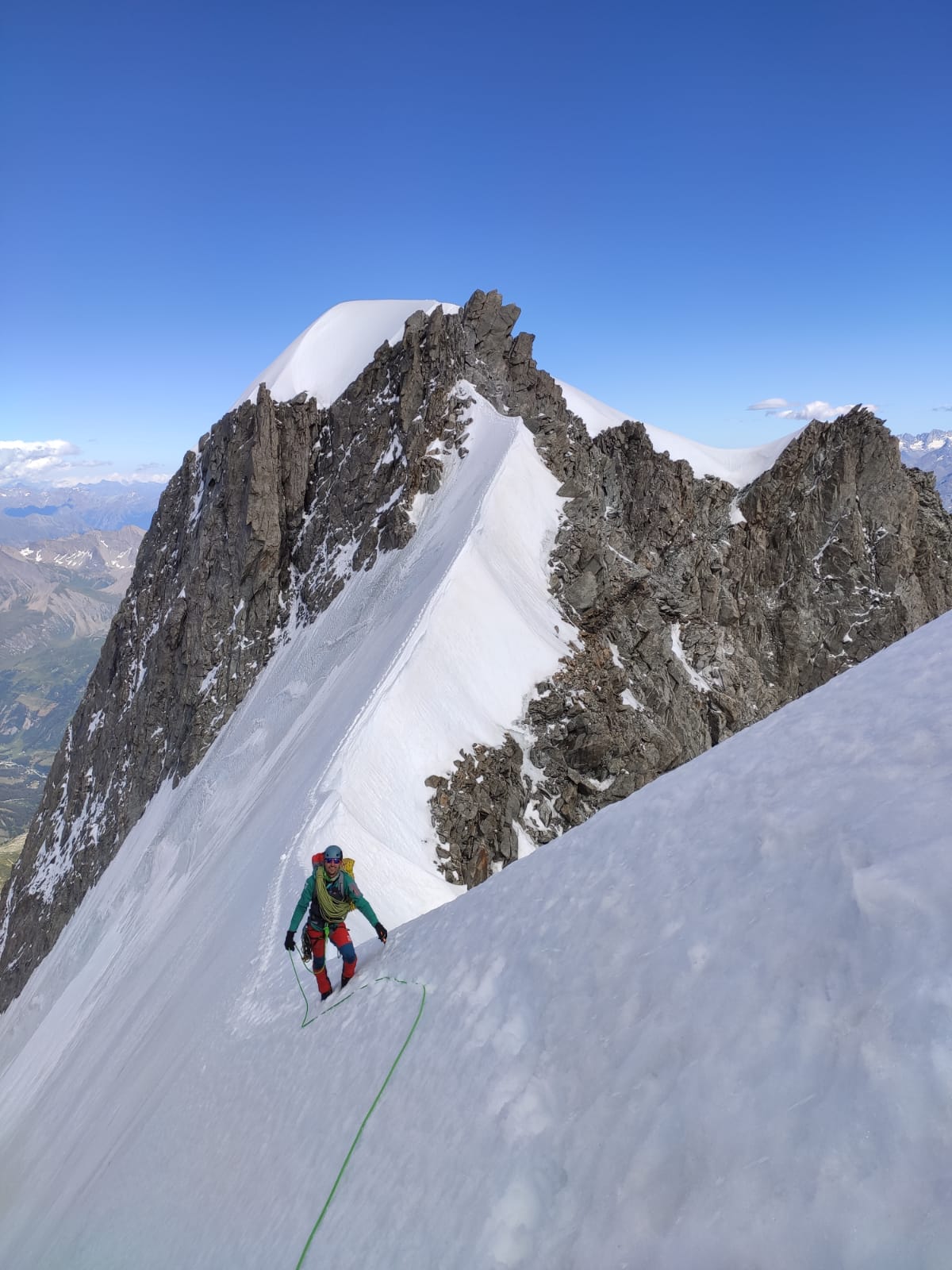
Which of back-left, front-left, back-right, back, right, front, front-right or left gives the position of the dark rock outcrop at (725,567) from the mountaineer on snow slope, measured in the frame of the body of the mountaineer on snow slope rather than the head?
back-left

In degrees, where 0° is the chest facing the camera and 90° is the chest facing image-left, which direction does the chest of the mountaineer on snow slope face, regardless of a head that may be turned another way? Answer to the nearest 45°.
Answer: approximately 0°
